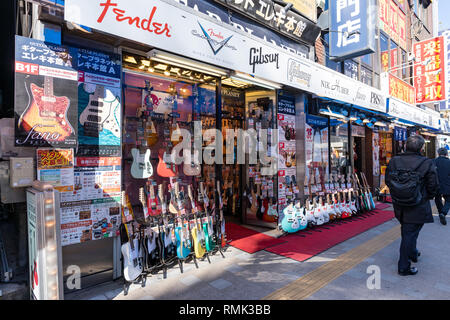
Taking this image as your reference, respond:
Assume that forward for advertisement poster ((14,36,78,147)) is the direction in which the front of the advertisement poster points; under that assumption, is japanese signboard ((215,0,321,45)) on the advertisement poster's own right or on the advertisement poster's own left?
on the advertisement poster's own left

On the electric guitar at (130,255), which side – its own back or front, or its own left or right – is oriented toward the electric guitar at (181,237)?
left

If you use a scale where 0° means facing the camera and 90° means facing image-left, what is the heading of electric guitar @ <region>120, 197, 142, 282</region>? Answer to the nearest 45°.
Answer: approximately 315°

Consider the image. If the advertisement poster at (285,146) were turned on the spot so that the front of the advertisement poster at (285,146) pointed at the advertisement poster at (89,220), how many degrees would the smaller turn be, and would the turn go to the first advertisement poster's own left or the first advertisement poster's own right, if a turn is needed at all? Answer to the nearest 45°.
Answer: approximately 90° to the first advertisement poster's own right

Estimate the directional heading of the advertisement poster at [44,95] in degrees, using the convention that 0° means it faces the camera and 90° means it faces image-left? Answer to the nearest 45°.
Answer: approximately 315°

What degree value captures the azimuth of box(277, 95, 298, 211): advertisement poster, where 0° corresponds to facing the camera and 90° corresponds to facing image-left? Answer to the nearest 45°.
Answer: approximately 315°

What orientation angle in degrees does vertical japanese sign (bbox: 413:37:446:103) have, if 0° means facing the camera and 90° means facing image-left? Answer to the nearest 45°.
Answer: approximately 45°

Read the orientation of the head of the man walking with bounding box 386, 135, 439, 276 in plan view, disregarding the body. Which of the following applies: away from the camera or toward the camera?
away from the camera
